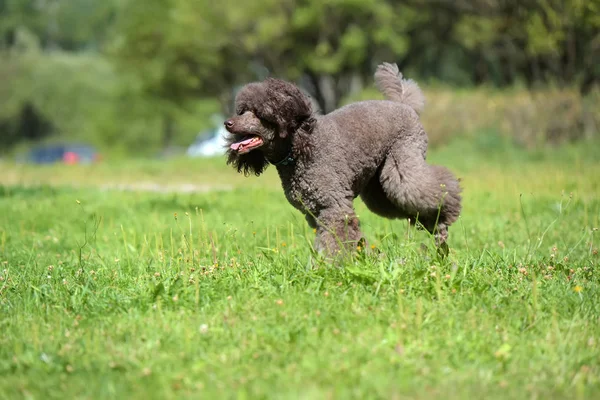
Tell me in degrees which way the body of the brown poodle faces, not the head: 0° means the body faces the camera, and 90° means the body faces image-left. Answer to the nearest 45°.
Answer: approximately 90°

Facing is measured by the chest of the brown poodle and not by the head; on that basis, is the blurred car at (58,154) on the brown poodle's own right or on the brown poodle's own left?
on the brown poodle's own right
